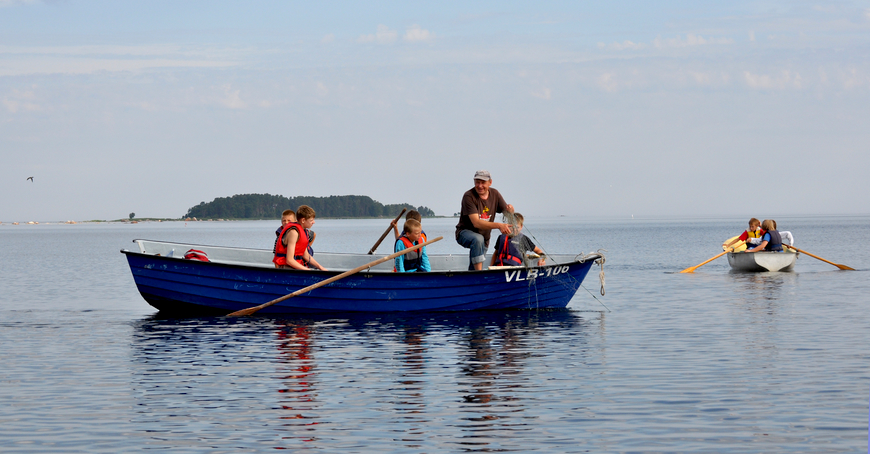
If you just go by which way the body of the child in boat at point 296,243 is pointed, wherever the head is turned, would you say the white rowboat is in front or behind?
in front

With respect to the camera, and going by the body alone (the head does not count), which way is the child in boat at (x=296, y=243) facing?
to the viewer's right

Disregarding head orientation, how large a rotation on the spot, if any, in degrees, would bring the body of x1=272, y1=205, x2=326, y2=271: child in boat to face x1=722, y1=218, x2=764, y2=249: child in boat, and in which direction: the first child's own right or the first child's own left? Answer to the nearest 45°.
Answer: approximately 45° to the first child's own left

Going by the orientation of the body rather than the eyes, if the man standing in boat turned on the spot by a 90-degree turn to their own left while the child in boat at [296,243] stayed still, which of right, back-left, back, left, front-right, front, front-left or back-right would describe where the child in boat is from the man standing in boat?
back-left

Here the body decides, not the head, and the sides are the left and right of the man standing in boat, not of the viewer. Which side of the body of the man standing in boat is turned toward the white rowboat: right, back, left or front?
left

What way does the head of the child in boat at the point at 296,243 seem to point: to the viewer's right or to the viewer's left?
to the viewer's right

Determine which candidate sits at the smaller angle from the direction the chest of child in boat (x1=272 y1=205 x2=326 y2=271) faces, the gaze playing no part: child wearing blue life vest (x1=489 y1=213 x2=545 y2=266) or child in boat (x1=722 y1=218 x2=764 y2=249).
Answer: the child wearing blue life vest

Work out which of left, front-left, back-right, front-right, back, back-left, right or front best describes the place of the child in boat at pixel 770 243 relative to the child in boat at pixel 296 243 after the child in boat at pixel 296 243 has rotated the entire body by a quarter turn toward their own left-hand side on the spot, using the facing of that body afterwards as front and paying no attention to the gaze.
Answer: front-right

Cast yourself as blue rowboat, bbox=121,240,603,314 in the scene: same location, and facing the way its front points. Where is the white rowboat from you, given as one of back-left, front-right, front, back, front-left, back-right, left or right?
front-left

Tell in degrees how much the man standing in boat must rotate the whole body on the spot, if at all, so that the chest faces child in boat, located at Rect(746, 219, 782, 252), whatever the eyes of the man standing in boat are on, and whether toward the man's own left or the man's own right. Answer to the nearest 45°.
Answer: approximately 90° to the man's own left

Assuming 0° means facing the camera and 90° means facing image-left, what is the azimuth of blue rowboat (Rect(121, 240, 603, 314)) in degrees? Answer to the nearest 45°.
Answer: approximately 270°
